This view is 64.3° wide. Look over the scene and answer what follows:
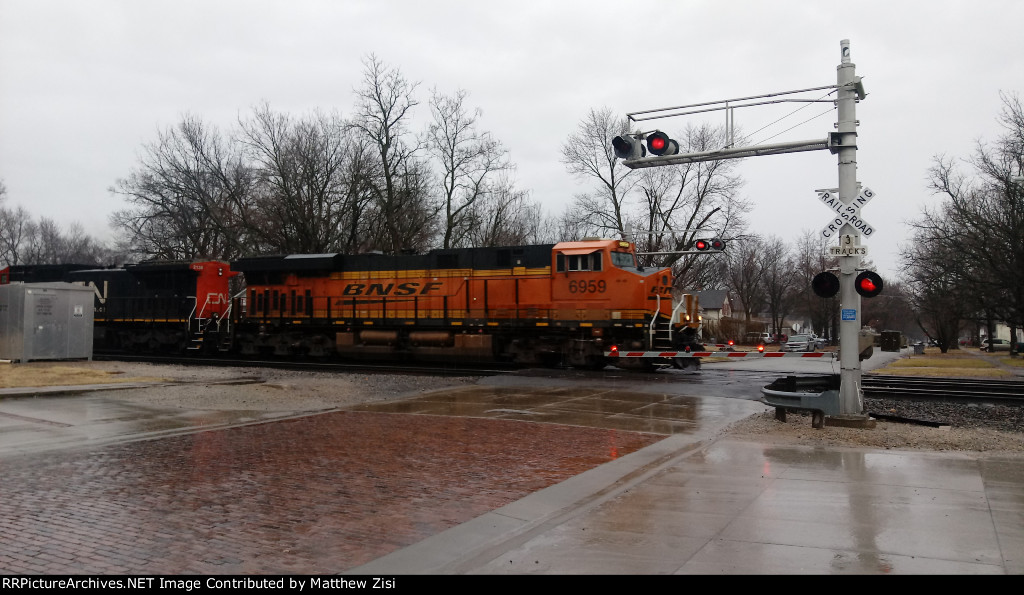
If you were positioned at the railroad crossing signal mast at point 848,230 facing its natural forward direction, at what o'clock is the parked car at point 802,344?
The parked car is roughly at 6 o'clock from the railroad crossing signal mast.

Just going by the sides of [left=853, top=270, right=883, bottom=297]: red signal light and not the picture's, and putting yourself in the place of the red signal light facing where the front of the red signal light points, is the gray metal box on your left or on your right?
on your right

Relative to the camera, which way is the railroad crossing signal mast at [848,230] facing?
toward the camera

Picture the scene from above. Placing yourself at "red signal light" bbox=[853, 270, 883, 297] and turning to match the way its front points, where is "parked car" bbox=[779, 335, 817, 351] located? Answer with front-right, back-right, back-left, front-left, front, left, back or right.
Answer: back

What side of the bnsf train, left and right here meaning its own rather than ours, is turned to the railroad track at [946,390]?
front

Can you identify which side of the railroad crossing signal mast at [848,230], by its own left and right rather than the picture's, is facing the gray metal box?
right

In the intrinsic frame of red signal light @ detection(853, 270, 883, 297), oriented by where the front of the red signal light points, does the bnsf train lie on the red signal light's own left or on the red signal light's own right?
on the red signal light's own right

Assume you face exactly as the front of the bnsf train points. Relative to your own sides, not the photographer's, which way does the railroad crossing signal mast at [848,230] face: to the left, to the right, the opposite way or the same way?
to the right

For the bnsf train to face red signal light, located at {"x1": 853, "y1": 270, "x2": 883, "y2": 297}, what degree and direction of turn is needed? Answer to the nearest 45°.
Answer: approximately 45° to its right

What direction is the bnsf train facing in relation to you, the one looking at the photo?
facing the viewer and to the right of the viewer

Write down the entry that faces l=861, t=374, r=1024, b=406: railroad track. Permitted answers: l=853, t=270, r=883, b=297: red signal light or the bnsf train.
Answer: the bnsf train

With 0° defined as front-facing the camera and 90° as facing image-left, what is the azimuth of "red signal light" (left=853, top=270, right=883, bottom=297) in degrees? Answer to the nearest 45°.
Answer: approximately 0°

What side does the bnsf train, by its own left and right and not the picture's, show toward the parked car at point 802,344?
left
